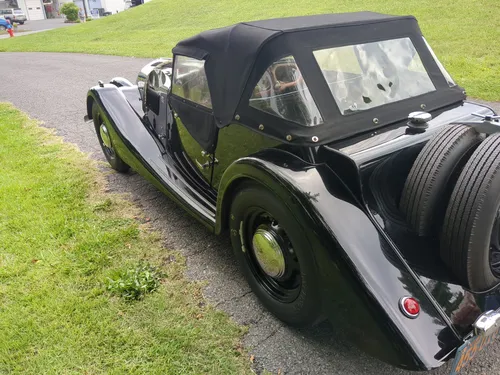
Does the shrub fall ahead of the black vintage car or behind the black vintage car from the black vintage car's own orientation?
ahead

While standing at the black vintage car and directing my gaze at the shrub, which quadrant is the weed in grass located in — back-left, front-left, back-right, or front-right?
back-left

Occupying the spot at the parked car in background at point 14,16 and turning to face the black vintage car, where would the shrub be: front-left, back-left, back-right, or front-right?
front-left

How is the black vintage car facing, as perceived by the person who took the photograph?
facing away from the viewer and to the left of the viewer

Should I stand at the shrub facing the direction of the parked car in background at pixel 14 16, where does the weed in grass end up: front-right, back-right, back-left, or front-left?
back-left

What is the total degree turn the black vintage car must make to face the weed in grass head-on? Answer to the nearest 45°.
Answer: approximately 45° to its left

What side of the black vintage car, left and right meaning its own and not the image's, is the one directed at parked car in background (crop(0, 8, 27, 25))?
front
